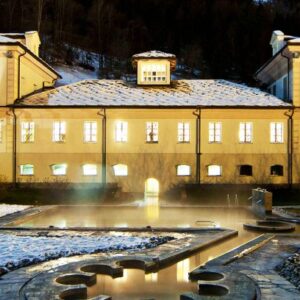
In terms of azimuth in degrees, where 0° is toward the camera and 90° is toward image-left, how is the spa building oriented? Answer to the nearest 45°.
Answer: approximately 0°
